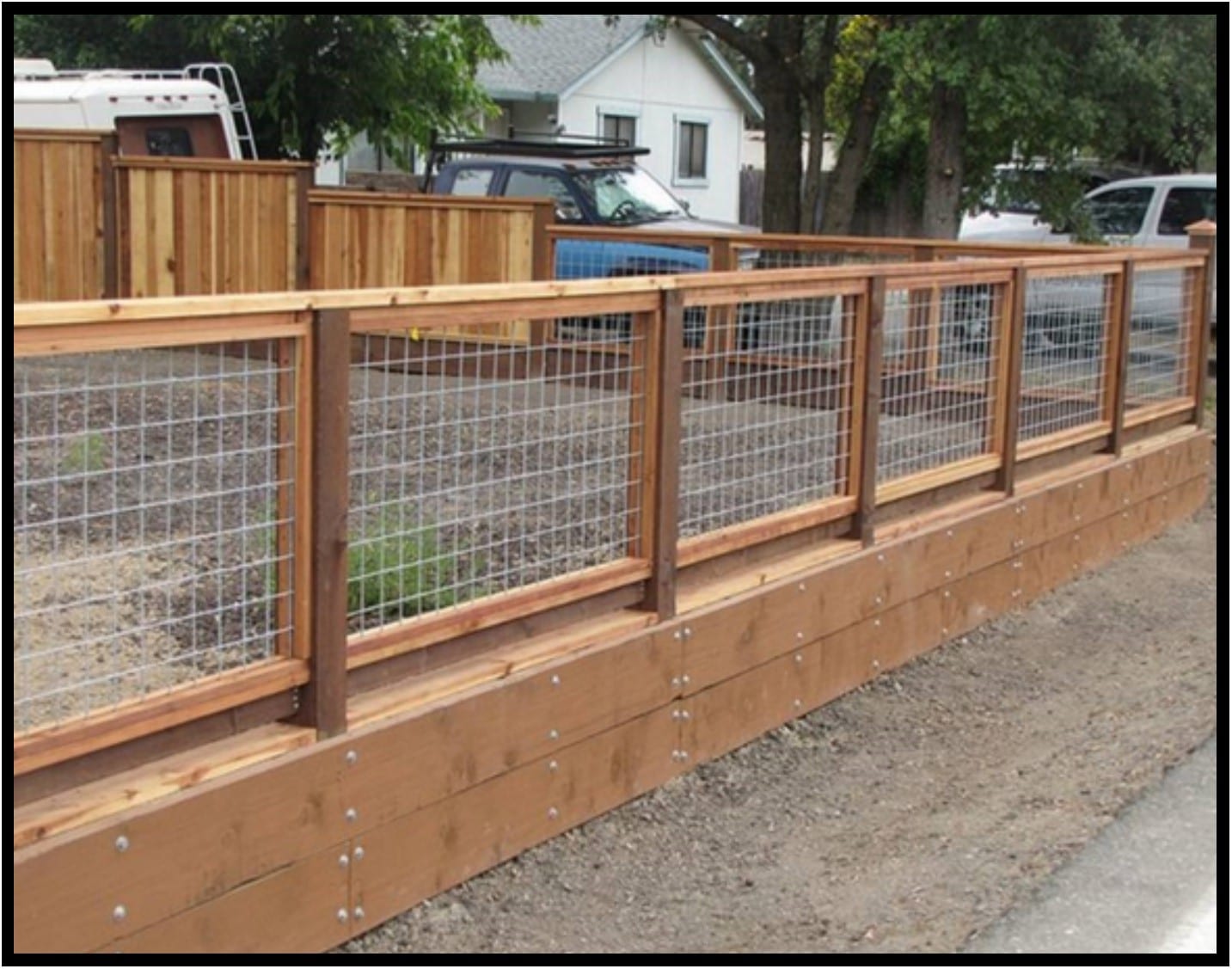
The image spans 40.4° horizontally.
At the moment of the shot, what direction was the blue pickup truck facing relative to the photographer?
facing the viewer and to the right of the viewer

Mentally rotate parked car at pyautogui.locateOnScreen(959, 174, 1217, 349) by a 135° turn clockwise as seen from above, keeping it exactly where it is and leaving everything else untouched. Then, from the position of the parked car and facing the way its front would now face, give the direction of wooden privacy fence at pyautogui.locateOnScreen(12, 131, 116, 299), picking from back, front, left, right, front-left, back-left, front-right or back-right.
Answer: back

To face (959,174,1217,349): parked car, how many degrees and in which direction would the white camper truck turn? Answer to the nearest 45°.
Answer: approximately 135° to its right

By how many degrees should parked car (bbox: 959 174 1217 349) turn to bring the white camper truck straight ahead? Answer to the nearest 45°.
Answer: approximately 45° to its left

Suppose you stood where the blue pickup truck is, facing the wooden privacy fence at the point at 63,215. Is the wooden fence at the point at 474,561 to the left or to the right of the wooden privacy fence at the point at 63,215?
left

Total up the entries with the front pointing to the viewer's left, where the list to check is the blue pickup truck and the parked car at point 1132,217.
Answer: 1

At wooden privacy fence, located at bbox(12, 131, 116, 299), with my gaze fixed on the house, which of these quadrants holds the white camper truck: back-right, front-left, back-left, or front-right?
front-left

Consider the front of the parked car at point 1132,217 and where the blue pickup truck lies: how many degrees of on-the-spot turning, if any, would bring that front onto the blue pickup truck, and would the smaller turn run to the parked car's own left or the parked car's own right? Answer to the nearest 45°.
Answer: approximately 45° to the parked car's own left

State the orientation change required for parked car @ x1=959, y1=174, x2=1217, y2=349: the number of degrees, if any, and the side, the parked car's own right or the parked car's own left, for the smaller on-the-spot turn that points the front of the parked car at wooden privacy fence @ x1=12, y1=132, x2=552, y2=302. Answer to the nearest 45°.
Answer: approximately 45° to the parked car's own left

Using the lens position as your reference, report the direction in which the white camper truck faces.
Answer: facing away from the viewer and to the left of the viewer

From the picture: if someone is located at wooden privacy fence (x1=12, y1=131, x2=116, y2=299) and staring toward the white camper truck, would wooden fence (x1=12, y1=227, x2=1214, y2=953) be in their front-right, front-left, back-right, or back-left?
back-right

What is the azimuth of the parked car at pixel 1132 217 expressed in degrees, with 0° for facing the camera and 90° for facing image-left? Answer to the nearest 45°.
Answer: approximately 90°

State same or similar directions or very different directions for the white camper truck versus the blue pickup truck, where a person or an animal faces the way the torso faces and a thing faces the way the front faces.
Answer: very different directions
